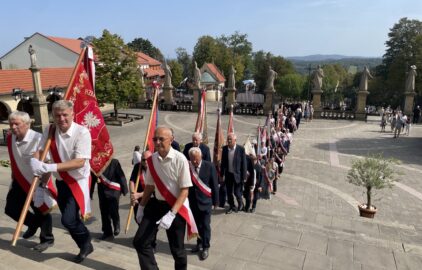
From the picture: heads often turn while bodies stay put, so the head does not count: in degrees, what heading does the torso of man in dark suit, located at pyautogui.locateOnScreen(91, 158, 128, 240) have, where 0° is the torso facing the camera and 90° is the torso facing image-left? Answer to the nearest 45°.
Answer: approximately 45°

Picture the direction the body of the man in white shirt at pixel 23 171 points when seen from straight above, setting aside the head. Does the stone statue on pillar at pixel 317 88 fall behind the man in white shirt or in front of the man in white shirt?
behind

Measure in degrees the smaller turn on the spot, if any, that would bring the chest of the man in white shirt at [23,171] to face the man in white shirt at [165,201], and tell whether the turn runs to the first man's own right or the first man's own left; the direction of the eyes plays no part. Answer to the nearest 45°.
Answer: approximately 90° to the first man's own left

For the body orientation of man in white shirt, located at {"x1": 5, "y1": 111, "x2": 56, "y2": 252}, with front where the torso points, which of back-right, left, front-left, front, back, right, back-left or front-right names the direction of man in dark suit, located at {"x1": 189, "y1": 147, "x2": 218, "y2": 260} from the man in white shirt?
back-left

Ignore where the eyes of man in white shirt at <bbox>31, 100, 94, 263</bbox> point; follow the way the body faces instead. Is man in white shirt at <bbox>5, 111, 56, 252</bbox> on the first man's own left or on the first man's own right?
on the first man's own right

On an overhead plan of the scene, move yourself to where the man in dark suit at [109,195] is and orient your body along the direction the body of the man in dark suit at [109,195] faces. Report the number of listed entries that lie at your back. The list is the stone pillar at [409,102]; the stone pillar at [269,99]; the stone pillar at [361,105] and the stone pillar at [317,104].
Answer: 4

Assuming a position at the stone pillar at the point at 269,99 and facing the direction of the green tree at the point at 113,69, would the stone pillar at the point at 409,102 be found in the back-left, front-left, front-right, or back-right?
back-left

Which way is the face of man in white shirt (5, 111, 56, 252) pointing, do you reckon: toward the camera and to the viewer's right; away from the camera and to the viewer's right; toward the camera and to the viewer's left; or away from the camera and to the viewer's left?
toward the camera and to the viewer's left

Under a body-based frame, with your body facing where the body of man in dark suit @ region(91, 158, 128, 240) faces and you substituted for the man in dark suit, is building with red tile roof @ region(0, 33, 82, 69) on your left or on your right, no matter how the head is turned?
on your right

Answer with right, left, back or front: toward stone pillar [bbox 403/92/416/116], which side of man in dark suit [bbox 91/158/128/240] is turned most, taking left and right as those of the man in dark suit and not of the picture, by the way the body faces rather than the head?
back

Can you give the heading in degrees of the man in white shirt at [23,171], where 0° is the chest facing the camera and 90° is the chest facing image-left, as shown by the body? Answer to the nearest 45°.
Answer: approximately 45°
